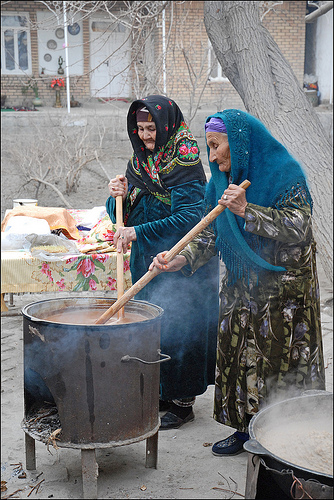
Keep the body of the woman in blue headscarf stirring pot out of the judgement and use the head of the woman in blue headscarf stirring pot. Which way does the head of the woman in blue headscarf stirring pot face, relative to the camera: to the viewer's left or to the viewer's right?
to the viewer's left

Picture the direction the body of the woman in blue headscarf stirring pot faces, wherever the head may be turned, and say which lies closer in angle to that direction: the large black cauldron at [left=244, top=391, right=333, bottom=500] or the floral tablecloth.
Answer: the floral tablecloth

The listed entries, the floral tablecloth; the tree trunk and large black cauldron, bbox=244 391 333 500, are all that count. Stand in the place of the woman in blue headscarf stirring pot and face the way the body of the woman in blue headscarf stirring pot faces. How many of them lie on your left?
1

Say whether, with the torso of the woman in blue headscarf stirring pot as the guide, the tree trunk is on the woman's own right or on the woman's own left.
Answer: on the woman's own right

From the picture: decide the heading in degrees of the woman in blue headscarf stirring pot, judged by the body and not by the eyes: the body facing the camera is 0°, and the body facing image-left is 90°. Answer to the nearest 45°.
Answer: approximately 90°

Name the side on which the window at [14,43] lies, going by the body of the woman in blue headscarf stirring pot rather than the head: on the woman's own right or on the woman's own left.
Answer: on the woman's own right

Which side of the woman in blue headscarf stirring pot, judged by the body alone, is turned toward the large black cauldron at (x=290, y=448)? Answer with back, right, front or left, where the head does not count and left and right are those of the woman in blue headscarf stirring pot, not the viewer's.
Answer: left
